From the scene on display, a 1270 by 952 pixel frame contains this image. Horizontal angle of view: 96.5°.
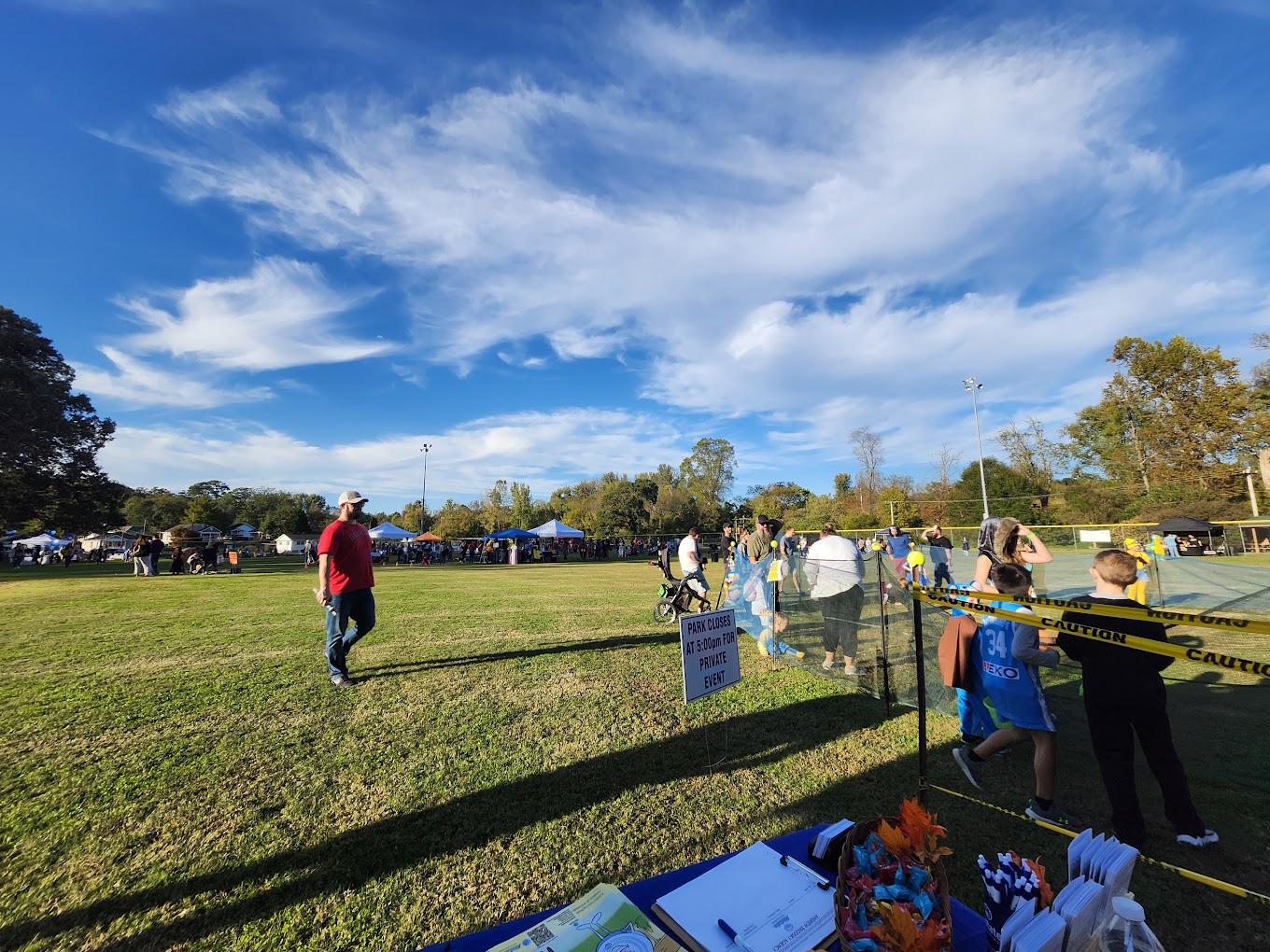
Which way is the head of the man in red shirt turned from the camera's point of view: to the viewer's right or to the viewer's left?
to the viewer's right

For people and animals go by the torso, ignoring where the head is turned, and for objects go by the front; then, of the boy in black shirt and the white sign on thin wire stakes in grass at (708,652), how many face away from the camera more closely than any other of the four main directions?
1

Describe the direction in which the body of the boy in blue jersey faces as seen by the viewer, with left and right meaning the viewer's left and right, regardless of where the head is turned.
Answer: facing away from the viewer and to the right of the viewer

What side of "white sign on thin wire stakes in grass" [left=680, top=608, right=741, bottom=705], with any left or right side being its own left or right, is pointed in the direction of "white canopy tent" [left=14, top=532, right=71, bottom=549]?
back

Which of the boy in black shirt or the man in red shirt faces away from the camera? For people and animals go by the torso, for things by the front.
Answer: the boy in black shirt

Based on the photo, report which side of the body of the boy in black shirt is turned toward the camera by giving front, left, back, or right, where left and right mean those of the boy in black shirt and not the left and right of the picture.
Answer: back

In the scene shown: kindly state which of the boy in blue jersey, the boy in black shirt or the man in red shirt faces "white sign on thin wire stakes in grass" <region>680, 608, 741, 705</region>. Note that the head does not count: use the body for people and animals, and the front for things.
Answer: the man in red shirt

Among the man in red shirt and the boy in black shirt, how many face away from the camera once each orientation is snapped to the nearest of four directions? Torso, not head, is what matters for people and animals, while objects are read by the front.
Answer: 1

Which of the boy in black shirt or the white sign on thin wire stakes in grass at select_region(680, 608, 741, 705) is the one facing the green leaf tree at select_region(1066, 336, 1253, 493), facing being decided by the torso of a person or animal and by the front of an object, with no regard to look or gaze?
the boy in black shirt

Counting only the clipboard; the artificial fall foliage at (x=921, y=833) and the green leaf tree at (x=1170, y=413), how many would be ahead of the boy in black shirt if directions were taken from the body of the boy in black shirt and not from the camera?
1

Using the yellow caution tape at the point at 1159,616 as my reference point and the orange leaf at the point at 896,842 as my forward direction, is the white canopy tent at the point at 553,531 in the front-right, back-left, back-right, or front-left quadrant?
back-right
